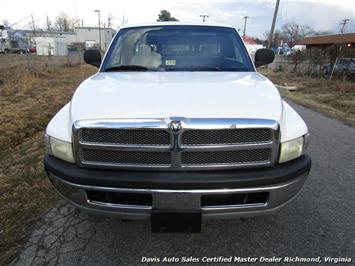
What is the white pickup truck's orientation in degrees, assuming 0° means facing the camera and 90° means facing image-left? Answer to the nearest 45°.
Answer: approximately 0°

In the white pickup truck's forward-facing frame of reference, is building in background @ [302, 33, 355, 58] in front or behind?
behind

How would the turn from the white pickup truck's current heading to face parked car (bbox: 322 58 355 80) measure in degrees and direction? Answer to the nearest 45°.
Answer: approximately 135° to its left
